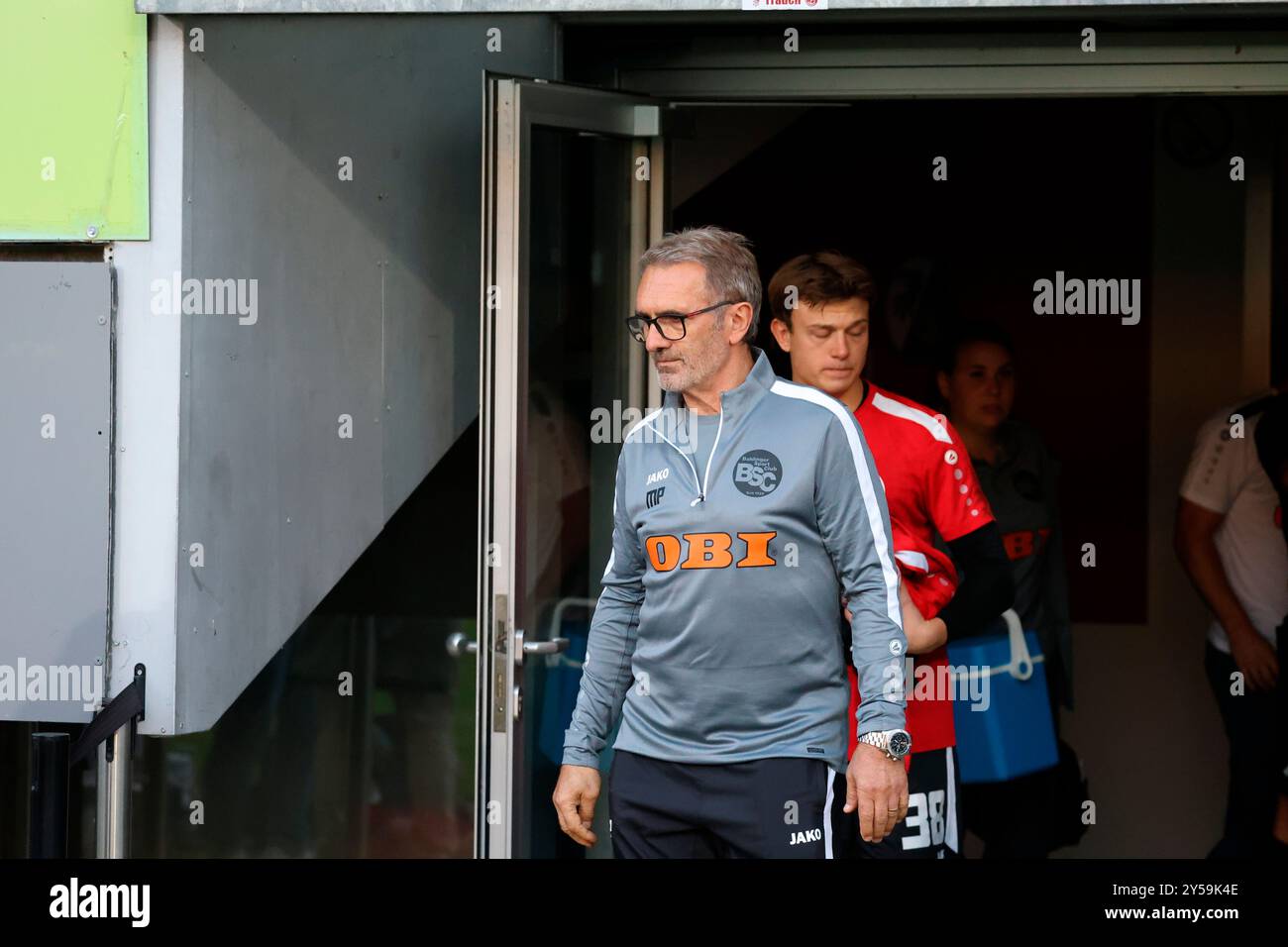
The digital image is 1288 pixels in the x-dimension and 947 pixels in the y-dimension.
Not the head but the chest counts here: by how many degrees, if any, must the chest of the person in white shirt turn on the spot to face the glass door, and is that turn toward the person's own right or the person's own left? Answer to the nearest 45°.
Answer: approximately 90° to the person's own right

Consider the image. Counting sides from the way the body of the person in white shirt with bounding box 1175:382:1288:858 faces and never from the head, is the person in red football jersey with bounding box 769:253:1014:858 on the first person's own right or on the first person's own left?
on the first person's own right

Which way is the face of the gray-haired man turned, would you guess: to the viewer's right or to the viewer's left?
to the viewer's left

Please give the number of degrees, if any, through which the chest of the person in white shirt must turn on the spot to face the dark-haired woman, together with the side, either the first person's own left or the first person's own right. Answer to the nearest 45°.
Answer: approximately 90° to the first person's own right

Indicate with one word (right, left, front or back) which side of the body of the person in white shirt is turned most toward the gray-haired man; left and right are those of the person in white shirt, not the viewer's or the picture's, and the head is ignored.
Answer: right

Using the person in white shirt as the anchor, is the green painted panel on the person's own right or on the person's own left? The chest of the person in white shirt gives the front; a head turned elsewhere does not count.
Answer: on the person's own right
